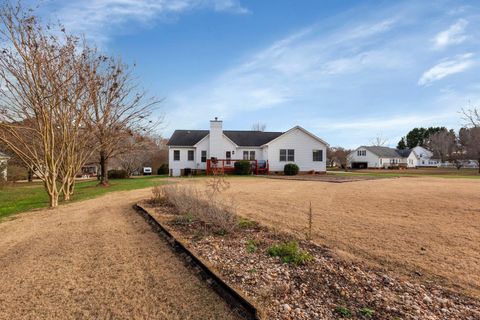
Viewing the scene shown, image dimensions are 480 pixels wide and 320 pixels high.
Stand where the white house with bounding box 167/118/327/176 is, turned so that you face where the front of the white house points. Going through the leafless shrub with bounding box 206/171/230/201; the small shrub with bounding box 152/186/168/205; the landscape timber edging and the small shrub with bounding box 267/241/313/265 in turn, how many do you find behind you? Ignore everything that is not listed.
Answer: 4

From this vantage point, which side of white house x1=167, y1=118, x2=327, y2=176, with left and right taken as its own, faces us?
back

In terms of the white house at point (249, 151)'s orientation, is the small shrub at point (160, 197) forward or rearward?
rearward

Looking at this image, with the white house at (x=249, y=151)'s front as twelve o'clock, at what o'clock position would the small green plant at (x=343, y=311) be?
The small green plant is roughly at 6 o'clock from the white house.

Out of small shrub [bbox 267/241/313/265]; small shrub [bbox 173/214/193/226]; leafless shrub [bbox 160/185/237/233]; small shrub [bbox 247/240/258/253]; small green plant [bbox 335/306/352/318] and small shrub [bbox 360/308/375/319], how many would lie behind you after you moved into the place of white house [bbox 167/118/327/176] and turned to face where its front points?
6

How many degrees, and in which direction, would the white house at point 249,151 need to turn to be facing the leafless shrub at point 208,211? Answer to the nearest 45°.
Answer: approximately 180°

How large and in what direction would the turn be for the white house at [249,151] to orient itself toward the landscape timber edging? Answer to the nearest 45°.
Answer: approximately 180°

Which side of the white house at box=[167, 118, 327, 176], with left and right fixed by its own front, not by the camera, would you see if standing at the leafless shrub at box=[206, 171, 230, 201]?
back

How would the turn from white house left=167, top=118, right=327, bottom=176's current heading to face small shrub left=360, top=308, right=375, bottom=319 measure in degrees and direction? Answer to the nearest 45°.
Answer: approximately 180°

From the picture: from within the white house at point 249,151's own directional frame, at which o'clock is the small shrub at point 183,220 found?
The small shrub is roughly at 6 o'clock from the white house.

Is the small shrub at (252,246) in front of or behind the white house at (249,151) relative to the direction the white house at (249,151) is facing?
behind

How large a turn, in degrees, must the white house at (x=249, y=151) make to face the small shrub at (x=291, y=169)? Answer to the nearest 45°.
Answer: approximately 90° to its right
